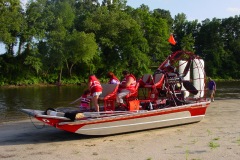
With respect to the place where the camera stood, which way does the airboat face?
facing the viewer and to the left of the viewer
